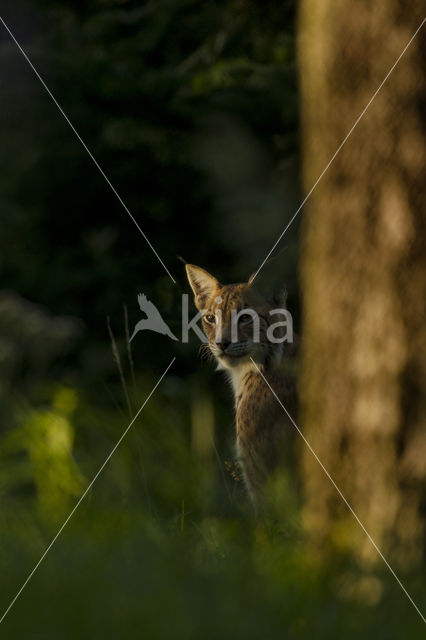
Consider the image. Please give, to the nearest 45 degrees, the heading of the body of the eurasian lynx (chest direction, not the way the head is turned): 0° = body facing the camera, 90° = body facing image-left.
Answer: approximately 45°

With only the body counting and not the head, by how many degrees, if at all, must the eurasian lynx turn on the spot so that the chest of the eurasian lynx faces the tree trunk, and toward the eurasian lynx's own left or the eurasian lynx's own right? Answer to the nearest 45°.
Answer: approximately 45° to the eurasian lynx's own left
